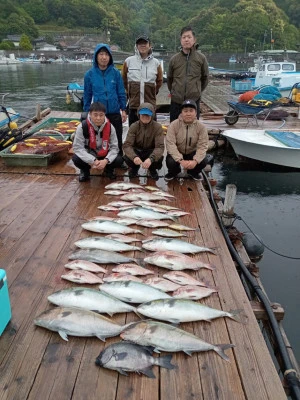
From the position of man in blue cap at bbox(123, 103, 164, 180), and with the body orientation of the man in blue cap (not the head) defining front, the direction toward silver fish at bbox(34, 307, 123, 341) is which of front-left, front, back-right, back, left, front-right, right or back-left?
front

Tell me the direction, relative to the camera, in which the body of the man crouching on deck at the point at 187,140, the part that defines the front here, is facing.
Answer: toward the camera

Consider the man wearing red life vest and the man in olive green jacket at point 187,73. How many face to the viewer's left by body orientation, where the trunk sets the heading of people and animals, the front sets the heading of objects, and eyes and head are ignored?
0

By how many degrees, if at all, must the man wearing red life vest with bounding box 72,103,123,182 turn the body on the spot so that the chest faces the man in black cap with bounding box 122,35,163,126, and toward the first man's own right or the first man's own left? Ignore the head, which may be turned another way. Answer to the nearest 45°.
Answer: approximately 135° to the first man's own left

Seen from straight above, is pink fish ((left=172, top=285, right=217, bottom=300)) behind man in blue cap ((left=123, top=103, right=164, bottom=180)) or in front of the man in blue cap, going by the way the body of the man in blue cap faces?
in front

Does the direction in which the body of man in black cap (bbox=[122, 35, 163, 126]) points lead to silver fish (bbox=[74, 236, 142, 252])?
yes

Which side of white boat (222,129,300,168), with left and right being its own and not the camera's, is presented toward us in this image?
left

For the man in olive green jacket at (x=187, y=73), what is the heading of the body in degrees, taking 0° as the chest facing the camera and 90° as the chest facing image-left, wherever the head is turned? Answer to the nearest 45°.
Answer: approximately 0°

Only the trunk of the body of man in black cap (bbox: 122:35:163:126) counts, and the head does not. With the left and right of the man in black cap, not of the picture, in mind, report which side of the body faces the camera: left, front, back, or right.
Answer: front

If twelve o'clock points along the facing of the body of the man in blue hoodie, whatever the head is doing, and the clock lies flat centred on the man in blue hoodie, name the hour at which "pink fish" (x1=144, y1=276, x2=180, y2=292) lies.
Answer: The pink fish is roughly at 12 o'clock from the man in blue hoodie.

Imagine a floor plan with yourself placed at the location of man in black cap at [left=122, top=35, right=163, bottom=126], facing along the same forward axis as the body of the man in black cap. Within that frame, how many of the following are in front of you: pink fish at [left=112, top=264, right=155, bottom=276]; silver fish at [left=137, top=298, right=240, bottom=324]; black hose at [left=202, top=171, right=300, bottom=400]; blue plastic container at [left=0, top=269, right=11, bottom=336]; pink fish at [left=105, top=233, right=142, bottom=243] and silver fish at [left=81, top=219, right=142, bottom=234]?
6

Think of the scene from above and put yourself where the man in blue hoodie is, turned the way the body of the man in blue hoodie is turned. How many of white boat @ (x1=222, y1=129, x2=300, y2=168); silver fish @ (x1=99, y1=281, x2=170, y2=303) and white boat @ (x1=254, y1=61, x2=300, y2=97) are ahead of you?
1

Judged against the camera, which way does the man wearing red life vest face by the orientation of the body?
toward the camera

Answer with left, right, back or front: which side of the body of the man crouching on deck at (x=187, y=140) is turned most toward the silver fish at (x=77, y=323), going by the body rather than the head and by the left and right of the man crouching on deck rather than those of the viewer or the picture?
front
